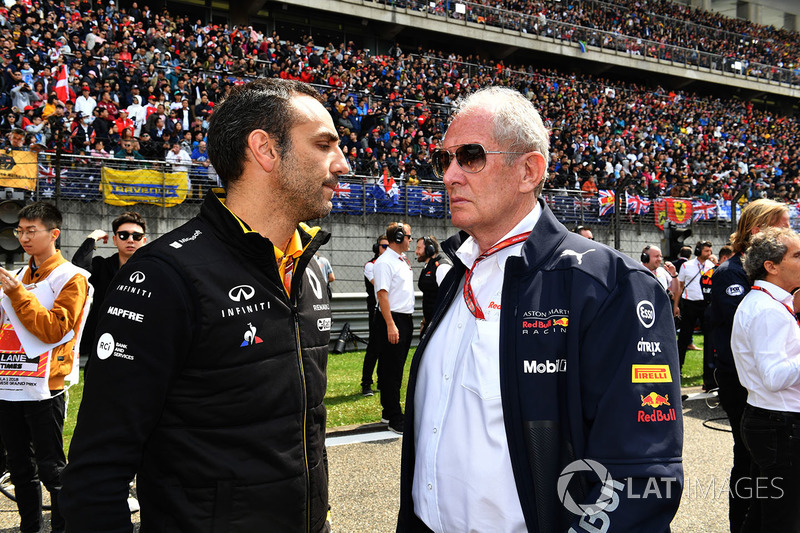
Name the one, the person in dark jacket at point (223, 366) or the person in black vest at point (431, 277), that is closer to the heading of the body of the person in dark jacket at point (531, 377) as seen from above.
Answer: the person in dark jacket

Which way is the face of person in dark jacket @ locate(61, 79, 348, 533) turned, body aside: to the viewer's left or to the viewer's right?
to the viewer's right

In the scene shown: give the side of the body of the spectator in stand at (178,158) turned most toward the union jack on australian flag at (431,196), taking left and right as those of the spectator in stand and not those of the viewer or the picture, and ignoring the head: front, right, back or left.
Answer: left

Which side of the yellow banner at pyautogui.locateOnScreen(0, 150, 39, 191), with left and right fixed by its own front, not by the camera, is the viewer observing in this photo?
front

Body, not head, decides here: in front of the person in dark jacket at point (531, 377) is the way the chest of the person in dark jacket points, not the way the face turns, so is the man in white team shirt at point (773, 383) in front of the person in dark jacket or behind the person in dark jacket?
behind

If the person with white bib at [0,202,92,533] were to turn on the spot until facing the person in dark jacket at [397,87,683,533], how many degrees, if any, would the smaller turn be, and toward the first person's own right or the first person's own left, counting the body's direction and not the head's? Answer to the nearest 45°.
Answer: approximately 45° to the first person's own left

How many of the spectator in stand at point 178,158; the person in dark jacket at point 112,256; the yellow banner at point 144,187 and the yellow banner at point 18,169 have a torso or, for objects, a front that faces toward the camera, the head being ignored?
4

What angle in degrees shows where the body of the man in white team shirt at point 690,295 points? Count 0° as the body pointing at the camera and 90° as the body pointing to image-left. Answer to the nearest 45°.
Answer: approximately 315°

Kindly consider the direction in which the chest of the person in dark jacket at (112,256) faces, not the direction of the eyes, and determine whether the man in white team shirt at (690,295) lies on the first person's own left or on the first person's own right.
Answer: on the first person's own left

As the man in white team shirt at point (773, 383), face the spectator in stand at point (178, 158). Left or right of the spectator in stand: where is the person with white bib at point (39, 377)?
left

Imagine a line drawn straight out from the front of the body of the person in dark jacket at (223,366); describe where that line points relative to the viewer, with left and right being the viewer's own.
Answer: facing the viewer and to the right of the viewer

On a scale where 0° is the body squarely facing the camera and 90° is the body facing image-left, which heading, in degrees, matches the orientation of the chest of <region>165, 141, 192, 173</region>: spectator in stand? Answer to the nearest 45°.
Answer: approximately 0°

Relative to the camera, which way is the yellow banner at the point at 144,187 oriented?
toward the camera
